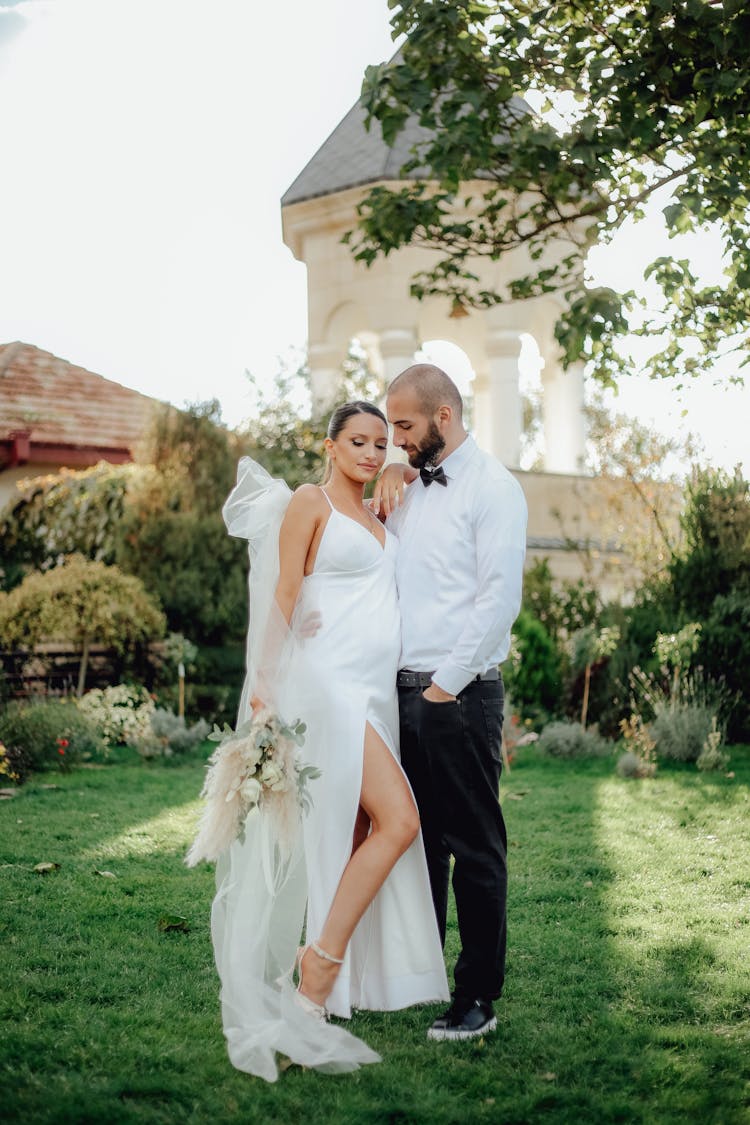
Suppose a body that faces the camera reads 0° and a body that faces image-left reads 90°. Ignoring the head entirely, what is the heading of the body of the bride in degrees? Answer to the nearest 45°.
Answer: approximately 315°

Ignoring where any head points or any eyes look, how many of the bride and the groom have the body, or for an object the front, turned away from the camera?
0

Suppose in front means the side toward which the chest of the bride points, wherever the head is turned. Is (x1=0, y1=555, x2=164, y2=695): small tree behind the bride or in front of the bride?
behind

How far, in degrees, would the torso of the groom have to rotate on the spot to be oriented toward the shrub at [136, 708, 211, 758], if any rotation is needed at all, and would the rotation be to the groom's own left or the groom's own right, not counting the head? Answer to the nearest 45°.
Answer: approximately 135° to the groom's own right

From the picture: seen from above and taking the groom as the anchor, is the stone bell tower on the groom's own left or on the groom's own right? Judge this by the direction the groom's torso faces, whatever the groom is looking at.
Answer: on the groom's own right

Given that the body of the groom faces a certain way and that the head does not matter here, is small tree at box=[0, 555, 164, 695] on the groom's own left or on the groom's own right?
on the groom's own right

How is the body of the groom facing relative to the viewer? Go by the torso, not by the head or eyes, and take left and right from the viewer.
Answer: facing the viewer and to the left of the viewer

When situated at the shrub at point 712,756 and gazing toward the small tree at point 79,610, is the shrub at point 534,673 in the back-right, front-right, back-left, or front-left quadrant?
front-right

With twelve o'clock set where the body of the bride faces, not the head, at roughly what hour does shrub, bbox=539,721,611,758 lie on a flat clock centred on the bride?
The shrub is roughly at 8 o'clock from the bride.

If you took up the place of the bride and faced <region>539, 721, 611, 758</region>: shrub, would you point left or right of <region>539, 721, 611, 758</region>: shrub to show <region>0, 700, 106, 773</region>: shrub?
left

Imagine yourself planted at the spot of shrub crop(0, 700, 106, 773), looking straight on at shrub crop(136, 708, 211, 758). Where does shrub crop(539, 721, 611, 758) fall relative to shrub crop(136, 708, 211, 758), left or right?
right
